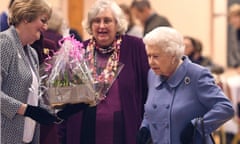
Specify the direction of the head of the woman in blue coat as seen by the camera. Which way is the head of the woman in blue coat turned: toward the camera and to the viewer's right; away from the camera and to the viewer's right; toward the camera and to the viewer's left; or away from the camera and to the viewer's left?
toward the camera and to the viewer's left

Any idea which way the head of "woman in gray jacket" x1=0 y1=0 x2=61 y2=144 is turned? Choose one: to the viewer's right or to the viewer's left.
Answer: to the viewer's right

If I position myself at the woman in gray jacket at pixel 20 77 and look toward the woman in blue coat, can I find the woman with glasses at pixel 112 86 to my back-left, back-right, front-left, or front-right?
front-left

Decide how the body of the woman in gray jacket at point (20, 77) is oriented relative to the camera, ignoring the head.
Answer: to the viewer's right

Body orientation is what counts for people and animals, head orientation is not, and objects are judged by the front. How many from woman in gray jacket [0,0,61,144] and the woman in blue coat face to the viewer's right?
1

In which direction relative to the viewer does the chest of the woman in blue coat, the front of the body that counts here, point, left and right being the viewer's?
facing the viewer and to the left of the viewer

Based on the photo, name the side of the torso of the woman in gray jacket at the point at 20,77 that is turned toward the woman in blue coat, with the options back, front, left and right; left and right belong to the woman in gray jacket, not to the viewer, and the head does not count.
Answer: front

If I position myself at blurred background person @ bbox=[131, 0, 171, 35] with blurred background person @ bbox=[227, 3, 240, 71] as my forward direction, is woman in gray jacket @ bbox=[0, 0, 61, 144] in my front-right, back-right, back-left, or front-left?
back-right

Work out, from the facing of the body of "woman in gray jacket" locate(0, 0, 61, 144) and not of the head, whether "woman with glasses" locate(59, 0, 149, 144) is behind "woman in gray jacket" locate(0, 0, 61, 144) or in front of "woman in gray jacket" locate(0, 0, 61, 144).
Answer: in front
